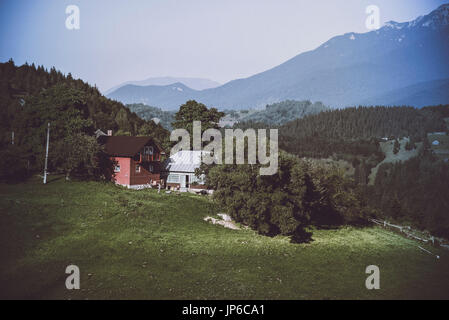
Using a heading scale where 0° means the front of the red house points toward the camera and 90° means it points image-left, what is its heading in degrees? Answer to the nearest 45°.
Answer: approximately 315°
